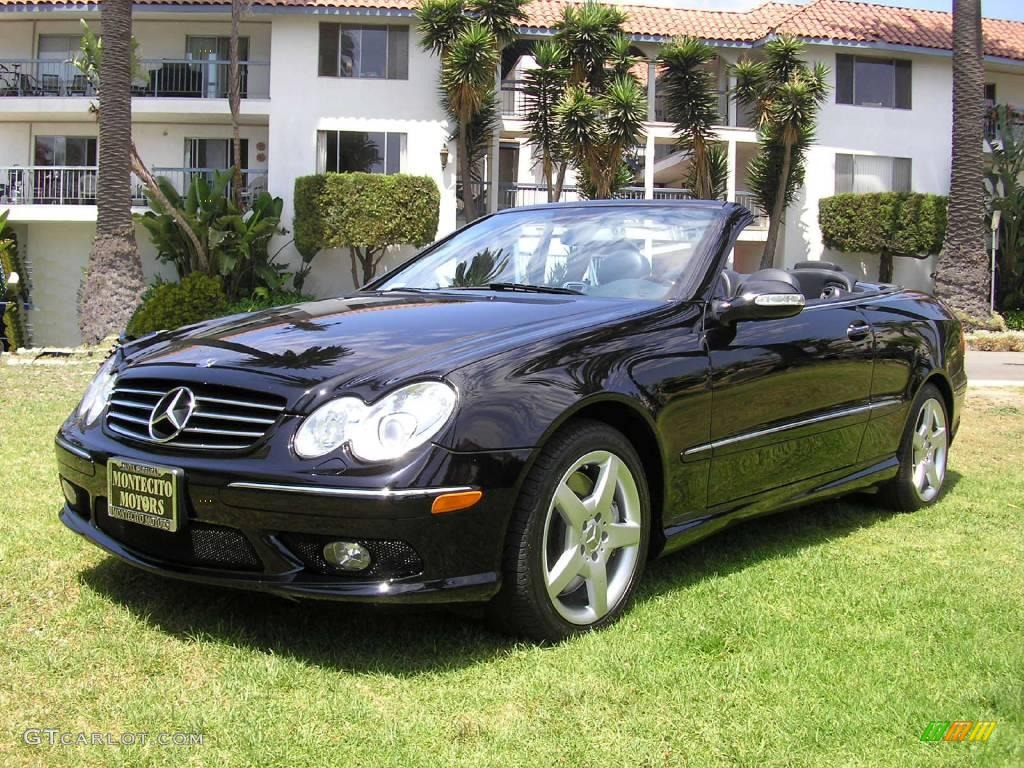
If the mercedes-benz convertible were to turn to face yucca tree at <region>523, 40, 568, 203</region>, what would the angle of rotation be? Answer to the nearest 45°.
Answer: approximately 135° to its right

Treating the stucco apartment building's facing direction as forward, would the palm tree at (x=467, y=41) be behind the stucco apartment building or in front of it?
in front

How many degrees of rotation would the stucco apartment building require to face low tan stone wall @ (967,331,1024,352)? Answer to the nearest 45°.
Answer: approximately 45° to its left

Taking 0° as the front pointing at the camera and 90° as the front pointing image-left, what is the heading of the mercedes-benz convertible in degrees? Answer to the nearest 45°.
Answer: approximately 45°

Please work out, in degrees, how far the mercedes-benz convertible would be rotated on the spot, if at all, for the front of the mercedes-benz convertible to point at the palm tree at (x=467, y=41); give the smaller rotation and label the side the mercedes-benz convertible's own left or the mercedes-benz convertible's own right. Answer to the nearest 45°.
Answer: approximately 135° to the mercedes-benz convertible's own right

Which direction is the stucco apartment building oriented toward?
toward the camera

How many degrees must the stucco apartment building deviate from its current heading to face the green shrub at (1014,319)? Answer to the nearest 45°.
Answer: approximately 90° to its left

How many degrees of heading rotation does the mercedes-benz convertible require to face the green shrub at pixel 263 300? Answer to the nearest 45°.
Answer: approximately 135° to its right

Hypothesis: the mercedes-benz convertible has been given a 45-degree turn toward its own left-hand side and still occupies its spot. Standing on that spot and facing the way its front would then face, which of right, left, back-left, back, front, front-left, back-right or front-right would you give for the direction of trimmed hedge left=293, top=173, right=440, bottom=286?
back

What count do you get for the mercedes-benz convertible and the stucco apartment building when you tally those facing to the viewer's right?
0

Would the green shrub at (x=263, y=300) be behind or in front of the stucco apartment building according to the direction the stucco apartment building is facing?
in front
